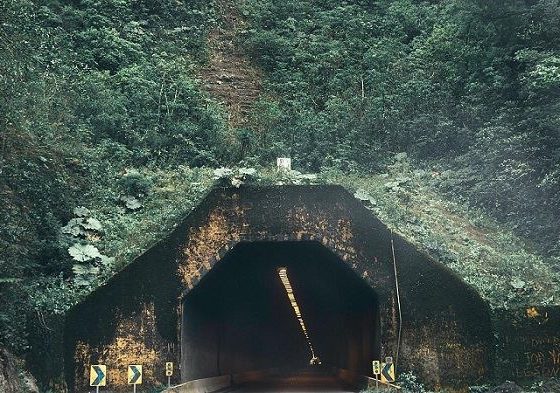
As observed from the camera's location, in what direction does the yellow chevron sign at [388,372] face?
facing the viewer

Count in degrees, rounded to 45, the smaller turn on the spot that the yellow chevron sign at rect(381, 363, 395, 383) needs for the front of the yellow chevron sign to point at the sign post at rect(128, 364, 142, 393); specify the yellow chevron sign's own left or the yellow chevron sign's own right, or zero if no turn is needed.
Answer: approximately 90° to the yellow chevron sign's own right

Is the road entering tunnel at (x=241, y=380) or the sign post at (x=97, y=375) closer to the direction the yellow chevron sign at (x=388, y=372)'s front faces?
the sign post

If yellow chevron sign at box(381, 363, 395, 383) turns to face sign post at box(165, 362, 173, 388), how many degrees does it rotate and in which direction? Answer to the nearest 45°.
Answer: approximately 90° to its right

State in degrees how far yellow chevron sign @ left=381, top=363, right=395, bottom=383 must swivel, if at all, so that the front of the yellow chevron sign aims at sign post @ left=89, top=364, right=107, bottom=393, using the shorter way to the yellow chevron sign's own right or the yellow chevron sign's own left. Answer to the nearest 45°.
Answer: approximately 90° to the yellow chevron sign's own right
